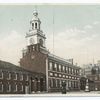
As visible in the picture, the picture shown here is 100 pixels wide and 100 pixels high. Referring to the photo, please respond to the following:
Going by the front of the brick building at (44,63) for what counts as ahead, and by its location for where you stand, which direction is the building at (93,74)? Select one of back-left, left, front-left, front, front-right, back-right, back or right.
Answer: front-left

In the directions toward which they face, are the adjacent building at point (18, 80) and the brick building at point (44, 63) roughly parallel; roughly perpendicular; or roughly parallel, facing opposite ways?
roughly parallel

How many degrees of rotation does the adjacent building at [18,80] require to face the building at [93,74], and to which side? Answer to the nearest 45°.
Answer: approximately 45° to its left

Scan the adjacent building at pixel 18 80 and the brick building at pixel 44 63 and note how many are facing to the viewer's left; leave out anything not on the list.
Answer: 0
